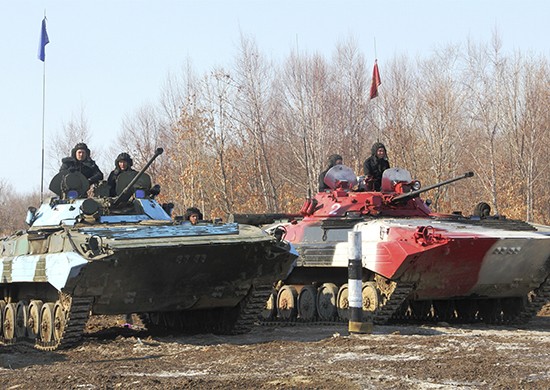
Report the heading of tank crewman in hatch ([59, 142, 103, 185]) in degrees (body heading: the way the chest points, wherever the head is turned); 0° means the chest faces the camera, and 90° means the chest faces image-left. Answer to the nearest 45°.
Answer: approximately 0°

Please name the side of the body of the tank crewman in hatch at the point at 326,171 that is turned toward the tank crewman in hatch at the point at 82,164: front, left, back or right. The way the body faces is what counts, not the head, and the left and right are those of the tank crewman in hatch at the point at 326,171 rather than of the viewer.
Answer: right

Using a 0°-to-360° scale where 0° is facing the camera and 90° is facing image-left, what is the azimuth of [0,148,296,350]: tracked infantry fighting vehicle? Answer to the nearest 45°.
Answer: approximately 315°

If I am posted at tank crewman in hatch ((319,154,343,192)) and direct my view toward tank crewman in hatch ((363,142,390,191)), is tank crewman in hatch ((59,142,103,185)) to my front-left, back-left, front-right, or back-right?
back-right

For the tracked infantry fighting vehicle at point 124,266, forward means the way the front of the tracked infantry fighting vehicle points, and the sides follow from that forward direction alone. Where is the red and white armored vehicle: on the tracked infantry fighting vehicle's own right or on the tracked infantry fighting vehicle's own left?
on the tracked infantry fighting vehicle's own left

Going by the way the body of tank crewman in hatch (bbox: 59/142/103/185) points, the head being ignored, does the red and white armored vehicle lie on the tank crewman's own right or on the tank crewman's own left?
on the tank crewman's own left
